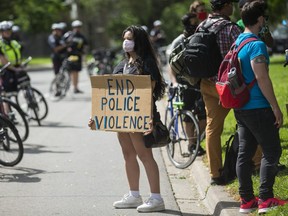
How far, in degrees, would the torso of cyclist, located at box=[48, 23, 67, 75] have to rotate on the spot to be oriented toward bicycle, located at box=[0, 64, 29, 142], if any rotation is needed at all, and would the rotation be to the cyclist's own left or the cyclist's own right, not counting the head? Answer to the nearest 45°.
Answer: approximately 45° to the cyclist's own right

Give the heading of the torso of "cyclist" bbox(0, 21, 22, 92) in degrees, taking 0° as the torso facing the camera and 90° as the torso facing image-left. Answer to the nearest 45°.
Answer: approximately 315°

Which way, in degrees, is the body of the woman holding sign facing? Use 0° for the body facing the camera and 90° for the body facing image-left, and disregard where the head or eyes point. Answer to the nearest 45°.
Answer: approximately 45°

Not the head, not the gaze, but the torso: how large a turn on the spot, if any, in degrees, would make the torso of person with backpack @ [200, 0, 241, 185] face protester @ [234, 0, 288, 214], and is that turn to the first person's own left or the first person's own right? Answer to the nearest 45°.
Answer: approximately 135° to the first person's own right

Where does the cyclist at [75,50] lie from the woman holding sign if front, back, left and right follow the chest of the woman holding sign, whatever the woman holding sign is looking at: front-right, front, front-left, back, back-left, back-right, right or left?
back-right
